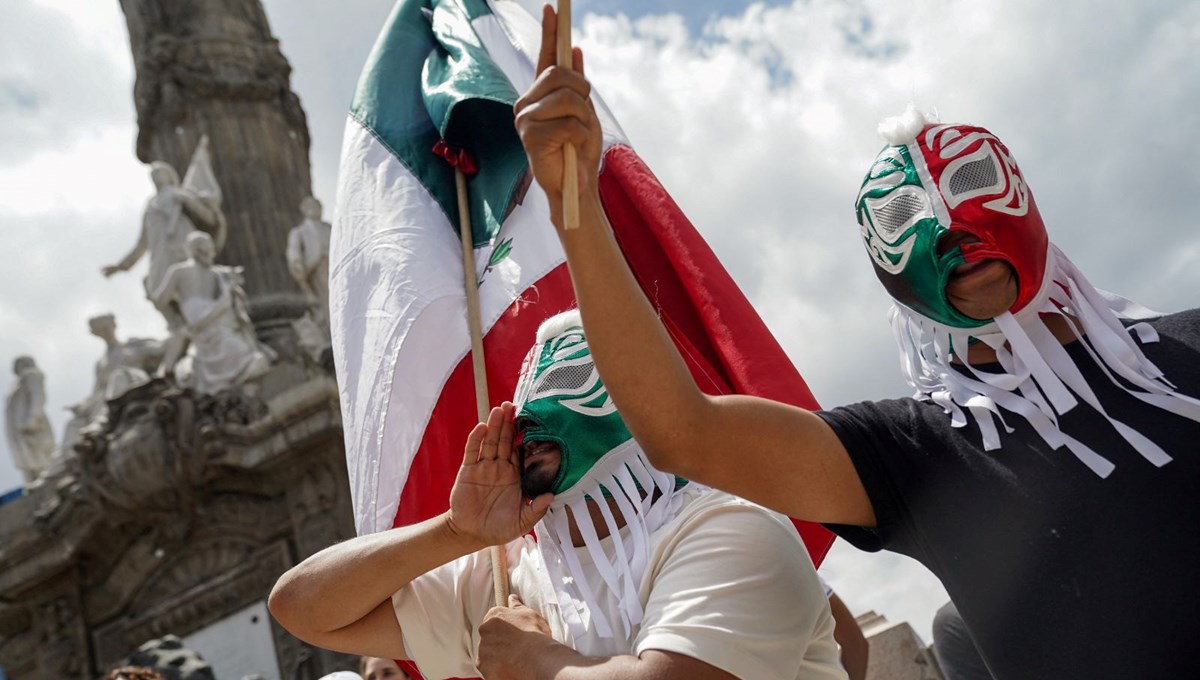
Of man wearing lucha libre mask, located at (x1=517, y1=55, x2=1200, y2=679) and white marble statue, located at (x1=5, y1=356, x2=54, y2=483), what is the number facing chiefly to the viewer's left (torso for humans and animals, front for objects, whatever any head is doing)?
1

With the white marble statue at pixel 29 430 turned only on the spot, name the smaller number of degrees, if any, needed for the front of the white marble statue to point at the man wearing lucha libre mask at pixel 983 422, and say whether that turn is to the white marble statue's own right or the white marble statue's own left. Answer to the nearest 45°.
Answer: approximately 90° to the white marble statue's own left

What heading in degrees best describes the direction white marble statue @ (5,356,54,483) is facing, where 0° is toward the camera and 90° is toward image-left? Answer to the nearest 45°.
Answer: approximately 90°
